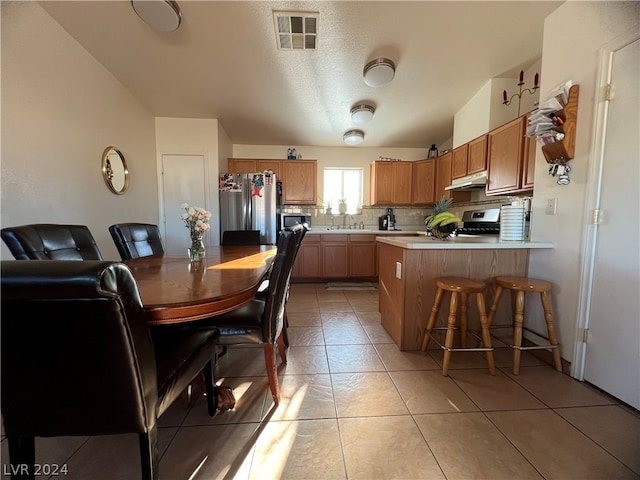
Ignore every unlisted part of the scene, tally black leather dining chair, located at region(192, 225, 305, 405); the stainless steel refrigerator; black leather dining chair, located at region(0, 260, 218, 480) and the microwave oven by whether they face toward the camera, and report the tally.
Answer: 2

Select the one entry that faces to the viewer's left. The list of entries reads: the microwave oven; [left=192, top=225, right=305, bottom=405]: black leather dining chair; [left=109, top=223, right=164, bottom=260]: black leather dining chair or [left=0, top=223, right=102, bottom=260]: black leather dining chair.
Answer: [left=192, top=225, right=305, bottom=405]: black leather dining chair

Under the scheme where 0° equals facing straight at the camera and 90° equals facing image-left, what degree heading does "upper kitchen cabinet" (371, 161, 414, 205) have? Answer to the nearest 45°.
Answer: approximately 0°

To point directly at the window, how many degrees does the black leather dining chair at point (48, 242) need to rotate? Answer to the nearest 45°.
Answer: approximately 45° to its left

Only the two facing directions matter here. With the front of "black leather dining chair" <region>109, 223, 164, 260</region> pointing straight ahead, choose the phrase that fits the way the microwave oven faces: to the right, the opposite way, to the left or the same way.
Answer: to the right

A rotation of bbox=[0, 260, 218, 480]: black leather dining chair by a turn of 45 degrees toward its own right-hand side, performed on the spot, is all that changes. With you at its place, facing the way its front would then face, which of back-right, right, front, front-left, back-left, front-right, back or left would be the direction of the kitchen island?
front

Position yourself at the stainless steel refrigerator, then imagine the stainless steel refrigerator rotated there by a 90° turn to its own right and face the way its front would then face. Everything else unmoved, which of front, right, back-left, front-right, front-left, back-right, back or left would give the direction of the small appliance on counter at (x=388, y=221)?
back

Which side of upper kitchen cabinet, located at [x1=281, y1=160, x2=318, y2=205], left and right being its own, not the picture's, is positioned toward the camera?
front

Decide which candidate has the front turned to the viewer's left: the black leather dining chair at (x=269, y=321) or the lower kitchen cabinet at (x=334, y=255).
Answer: the black leather dining chair

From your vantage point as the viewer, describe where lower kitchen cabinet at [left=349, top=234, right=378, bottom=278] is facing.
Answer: facing the viewer

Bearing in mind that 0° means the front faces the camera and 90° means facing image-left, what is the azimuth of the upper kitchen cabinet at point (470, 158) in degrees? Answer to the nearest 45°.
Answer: approximately 45°

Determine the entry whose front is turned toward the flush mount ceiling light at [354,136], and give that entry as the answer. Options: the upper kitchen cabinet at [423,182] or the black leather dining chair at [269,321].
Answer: the upper kitchen cabinet

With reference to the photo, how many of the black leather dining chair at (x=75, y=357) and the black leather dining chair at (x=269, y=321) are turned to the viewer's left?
1

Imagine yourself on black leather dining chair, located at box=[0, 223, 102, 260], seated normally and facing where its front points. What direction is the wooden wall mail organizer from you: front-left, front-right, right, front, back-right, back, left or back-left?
front

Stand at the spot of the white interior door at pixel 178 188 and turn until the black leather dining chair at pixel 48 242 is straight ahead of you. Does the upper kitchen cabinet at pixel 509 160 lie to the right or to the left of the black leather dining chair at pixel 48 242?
left

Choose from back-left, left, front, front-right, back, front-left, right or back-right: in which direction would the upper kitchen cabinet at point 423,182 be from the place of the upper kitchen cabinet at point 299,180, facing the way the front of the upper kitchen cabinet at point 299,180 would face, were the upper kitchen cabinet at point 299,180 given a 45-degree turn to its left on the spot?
front-left
